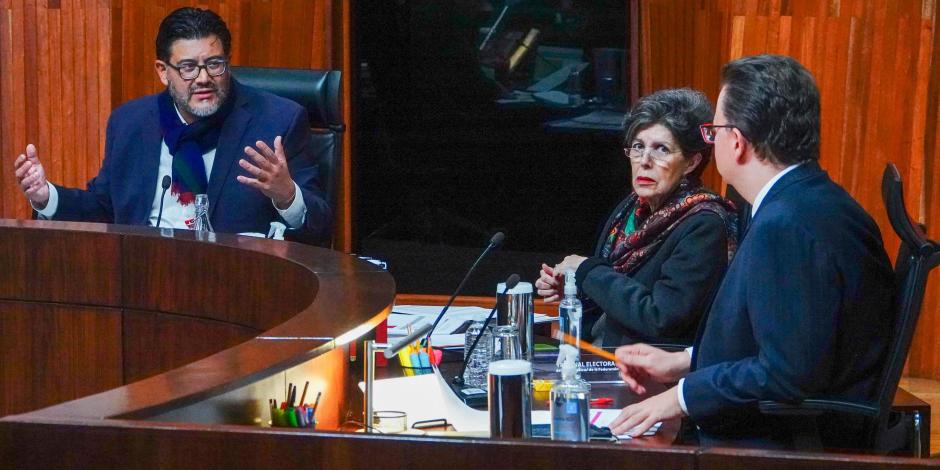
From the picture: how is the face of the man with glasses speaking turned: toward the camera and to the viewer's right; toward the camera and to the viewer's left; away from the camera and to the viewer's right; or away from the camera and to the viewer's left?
toward the camera and to the viewer's right

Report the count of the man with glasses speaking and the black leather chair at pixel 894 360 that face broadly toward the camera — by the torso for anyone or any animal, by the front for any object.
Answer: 1

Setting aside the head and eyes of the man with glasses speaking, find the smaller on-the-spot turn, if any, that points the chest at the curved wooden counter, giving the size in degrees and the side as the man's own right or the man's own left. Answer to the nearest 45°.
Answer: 0° — they already face it

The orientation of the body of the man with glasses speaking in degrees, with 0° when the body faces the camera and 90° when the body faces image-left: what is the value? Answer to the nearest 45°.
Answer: approximately 0°

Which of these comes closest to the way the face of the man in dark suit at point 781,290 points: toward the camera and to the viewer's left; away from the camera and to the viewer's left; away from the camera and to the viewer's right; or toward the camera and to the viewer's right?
away from the camera and to the viewer's left

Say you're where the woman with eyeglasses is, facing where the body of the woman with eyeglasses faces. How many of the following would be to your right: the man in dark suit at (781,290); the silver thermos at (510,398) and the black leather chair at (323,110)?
1

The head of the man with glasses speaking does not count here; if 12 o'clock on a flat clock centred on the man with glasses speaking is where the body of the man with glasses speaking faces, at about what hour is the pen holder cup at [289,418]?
The pen holder cup is roughly at 12 o'clock from the man with glasses speaking.

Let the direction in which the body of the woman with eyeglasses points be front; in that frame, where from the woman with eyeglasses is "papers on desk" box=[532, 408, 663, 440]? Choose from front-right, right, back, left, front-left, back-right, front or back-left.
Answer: front-left

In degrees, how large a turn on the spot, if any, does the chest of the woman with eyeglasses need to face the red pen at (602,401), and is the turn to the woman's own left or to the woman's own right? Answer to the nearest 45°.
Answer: approximately 45° to the woman's own left

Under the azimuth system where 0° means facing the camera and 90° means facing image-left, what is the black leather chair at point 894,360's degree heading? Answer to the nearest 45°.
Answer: approximately 90°

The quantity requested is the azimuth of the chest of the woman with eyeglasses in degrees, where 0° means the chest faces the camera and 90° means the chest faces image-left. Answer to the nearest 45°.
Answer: approximately 45°
